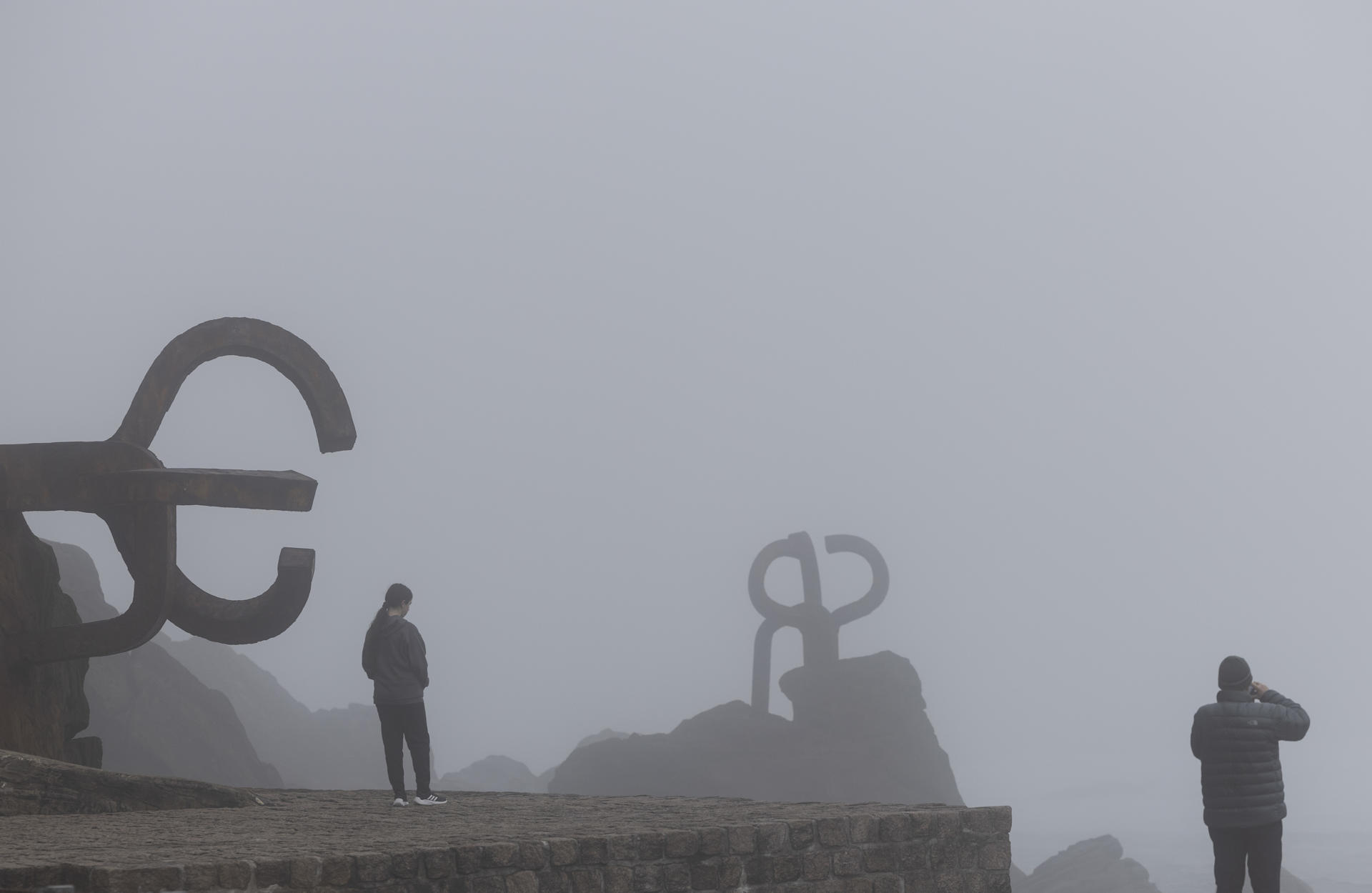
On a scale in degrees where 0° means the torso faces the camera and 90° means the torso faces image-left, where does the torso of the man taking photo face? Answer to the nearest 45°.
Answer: approximately 180°

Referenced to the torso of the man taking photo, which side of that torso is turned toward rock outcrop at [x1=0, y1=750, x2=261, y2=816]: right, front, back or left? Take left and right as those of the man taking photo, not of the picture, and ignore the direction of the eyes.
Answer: left

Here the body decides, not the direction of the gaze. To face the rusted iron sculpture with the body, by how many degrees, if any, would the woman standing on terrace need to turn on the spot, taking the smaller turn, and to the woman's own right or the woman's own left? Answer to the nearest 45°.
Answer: approximately 90° to the woman's own left

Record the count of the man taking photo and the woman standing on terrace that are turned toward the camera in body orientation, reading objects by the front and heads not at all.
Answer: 0

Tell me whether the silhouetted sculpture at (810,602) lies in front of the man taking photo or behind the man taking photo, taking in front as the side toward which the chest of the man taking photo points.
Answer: in front

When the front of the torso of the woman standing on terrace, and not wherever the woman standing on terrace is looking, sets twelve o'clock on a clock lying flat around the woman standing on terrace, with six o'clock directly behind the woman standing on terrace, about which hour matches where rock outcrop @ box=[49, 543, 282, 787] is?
The rock outcrop is roughly at 10 o'clock from the woman standing on terrace.

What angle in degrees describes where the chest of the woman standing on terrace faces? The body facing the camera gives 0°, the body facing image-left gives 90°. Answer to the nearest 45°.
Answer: approximately 225°

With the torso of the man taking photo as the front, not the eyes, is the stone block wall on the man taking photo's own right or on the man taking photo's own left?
on the man taking photo's own left

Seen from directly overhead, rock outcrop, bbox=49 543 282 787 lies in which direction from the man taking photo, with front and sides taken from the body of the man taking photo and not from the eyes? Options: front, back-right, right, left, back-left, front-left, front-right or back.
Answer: front-left

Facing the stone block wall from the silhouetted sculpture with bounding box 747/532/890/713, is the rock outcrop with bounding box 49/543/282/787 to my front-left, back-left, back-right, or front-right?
front-right

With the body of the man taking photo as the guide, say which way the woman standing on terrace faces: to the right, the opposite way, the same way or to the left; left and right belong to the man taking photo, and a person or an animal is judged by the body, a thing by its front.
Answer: the same way

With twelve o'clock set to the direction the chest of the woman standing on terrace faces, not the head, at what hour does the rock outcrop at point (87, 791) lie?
The rock outcrop is roughly at 8 o'clock from the woman standing on terrace.
